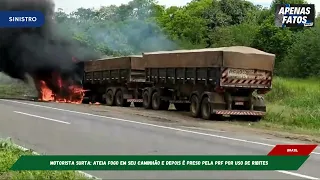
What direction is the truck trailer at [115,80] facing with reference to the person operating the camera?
facing away from the viewer and to the left of the viewer

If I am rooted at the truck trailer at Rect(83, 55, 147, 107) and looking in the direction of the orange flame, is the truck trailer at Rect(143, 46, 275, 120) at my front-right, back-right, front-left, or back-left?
back-left

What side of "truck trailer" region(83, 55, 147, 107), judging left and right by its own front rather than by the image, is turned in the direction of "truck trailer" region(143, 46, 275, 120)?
back

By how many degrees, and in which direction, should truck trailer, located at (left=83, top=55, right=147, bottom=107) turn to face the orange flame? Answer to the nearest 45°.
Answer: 0° — it already faces it

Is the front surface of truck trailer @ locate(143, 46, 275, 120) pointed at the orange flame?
yes

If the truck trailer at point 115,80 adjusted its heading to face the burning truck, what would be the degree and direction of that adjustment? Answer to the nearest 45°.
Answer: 0° — it already faces it

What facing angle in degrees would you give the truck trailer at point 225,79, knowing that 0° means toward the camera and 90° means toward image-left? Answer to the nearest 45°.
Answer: approximately 135°

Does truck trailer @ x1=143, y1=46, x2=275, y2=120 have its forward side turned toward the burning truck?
yes
